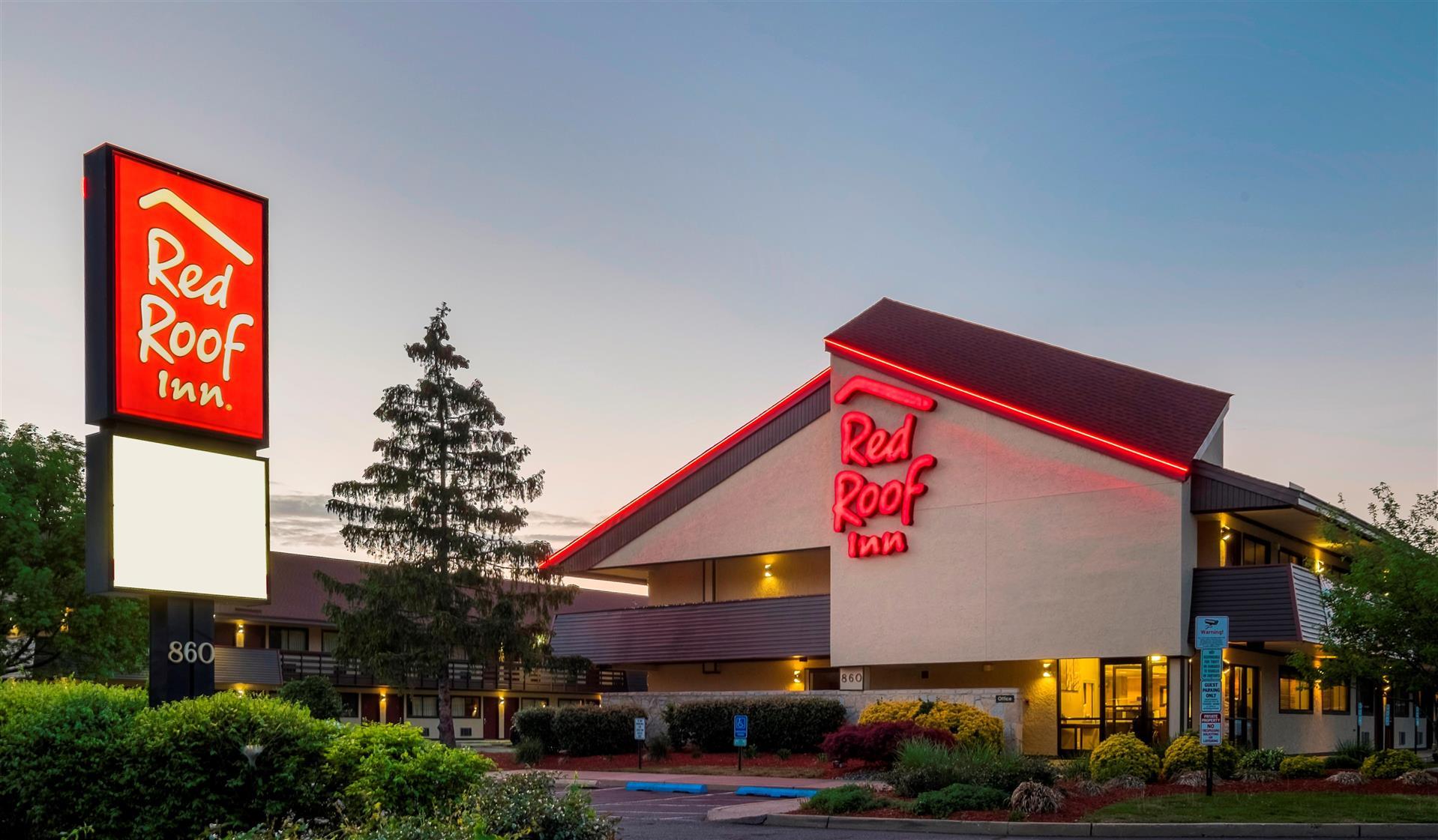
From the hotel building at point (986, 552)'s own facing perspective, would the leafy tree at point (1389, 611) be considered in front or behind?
in front

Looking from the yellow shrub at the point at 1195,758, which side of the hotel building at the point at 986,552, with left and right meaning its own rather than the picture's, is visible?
front

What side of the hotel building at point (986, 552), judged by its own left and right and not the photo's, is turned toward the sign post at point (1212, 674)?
front

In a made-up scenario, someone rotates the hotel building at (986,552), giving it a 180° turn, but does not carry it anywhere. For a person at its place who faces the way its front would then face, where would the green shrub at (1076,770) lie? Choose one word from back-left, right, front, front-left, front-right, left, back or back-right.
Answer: back

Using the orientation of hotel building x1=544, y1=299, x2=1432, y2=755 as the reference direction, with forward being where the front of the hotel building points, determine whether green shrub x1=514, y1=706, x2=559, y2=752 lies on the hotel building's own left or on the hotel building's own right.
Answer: on the hotel building's own right

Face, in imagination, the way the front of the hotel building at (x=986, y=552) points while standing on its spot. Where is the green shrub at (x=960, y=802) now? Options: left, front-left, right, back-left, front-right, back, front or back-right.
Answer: front

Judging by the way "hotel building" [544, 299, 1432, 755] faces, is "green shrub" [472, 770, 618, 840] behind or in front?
in front

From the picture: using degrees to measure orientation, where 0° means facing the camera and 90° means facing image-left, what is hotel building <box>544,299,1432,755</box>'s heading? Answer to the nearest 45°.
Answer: approximately 0°

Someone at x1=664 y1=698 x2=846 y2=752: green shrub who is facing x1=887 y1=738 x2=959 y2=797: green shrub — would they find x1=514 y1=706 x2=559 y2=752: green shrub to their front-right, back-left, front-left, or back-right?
back-right
